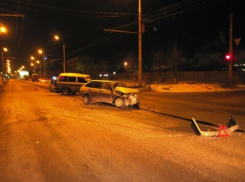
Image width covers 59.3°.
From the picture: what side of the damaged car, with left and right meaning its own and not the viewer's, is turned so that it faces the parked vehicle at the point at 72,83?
back

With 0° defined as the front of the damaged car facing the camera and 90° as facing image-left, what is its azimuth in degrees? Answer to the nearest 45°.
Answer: approximately 315°
